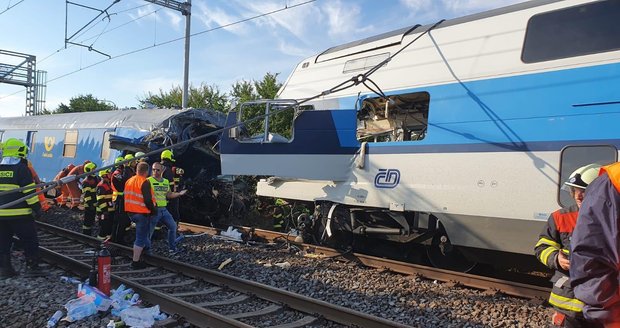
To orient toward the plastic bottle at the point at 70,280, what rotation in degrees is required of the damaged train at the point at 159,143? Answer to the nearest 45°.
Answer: approximately 45° to its right

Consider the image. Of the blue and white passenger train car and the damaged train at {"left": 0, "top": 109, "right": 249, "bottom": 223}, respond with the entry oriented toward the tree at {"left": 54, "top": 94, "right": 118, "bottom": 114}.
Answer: the blue and white passenger train car

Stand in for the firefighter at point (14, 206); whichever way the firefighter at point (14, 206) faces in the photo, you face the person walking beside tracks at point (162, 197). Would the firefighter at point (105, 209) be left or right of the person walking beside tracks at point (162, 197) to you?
left

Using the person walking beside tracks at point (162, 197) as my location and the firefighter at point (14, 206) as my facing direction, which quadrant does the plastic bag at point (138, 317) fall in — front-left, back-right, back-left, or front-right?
front-left

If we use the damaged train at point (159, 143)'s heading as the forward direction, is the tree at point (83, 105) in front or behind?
behind

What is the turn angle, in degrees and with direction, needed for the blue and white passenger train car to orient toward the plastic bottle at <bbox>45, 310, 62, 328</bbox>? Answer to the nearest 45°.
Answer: approximately 90° to its left

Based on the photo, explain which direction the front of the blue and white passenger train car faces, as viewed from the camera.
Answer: facing away from the viewer and to the left of the viewer

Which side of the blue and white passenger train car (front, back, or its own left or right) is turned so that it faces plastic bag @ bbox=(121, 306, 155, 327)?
left

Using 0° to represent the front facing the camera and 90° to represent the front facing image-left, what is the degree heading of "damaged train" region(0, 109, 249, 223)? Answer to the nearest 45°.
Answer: approximately 315°

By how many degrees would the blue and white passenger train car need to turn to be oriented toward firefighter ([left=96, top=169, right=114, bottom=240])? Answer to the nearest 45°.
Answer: approximately 45° to its left

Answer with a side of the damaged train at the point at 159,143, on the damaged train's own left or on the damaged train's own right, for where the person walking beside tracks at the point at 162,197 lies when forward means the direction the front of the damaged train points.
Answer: on the damaged train's own right

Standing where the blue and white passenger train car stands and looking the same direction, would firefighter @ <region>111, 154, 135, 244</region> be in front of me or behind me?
in front

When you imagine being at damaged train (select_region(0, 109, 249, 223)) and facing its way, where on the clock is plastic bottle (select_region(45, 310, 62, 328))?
The plastic bottle is roughly at 2 o'clock from the damaged train.

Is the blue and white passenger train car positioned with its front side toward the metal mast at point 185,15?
yes
